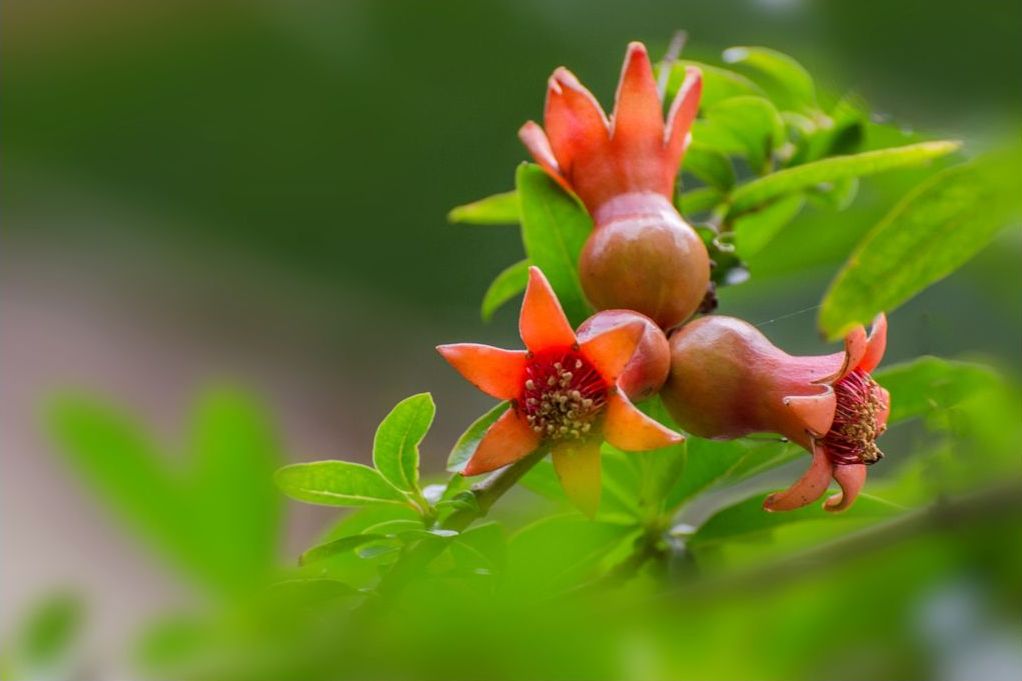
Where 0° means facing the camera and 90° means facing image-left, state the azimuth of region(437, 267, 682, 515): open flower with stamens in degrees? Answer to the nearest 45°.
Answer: approximately 0°
